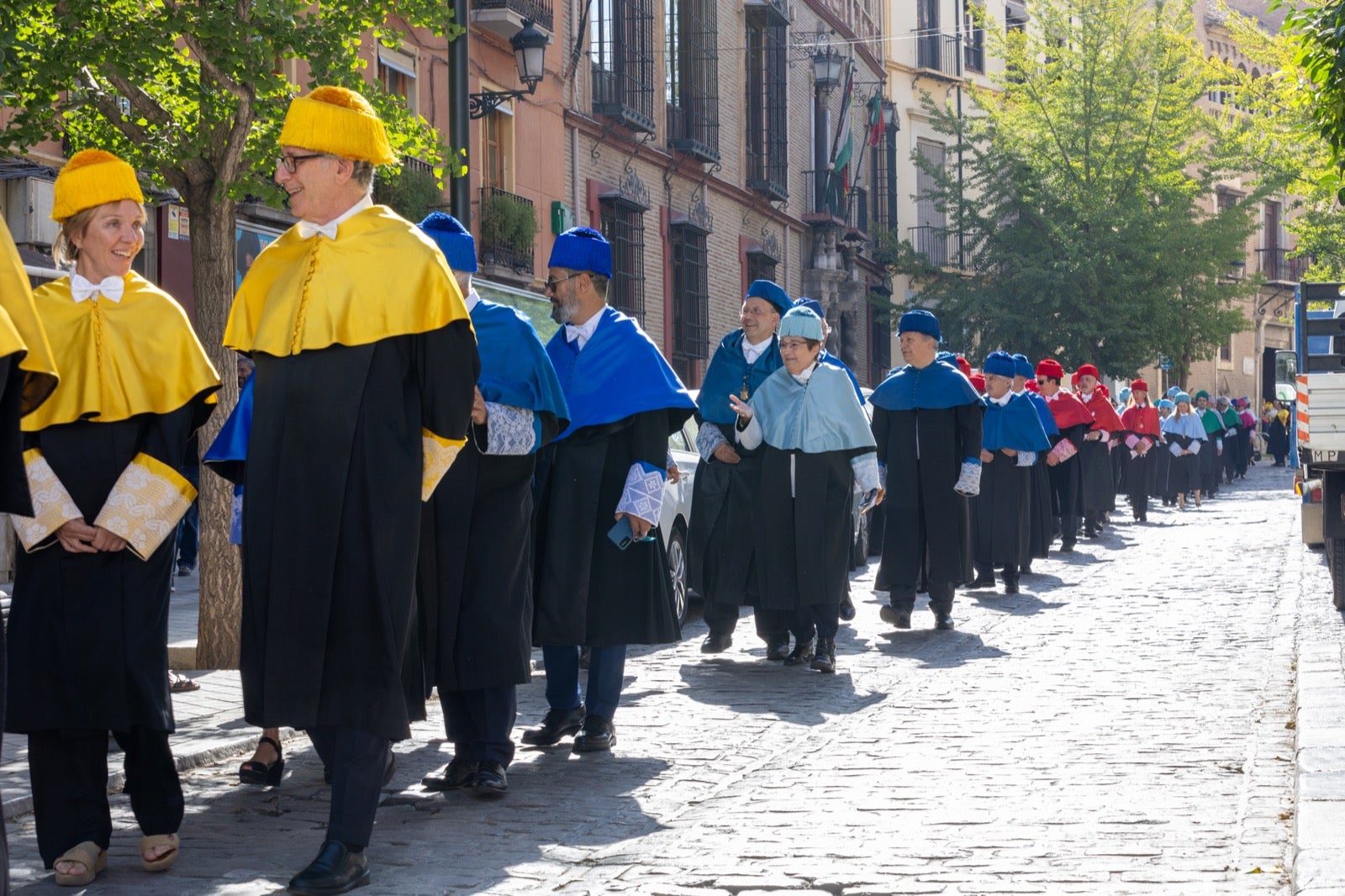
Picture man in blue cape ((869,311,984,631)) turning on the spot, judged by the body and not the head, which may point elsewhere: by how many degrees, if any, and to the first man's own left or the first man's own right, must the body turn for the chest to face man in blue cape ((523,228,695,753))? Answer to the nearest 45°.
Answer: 0° — they already face them

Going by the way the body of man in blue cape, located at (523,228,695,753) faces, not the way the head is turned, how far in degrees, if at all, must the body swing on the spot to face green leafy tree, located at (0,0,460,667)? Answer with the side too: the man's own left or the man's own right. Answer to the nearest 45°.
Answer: approximately 90° to the man's own right

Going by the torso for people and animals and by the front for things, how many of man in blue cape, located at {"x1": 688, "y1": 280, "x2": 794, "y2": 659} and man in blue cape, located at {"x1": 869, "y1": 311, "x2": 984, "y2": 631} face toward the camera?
2

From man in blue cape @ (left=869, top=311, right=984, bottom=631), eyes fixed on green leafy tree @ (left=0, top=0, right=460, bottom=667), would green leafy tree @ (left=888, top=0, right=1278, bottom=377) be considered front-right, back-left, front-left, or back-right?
back-right

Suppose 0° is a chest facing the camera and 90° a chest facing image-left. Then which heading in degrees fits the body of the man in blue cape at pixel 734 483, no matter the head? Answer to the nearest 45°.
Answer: approximately 0°

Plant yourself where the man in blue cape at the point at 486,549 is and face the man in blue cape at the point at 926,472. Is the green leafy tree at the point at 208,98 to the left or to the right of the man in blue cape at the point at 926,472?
left

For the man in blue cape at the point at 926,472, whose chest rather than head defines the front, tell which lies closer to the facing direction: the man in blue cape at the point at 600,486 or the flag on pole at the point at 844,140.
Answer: the man in blue cape

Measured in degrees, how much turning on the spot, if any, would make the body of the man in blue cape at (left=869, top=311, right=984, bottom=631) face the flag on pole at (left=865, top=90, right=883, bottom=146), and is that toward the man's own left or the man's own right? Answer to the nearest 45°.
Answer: approximately 180°

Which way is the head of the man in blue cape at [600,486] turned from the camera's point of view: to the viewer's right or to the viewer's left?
to the viewer's left
